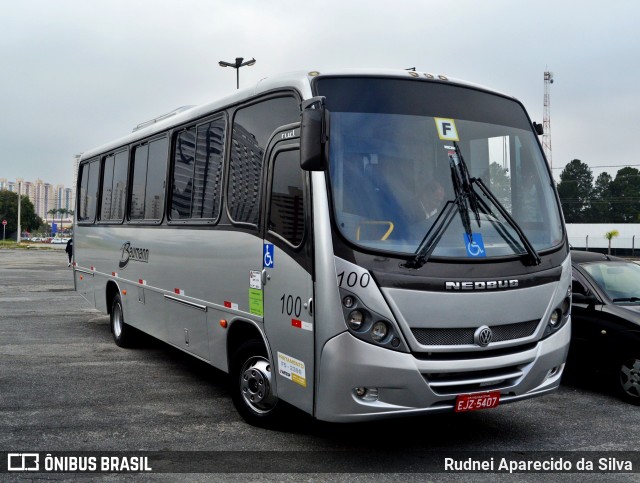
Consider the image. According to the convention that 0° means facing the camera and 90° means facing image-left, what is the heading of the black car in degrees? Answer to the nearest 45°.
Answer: approximately 315°

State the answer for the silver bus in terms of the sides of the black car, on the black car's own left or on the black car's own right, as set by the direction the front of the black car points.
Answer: on the black car's own right

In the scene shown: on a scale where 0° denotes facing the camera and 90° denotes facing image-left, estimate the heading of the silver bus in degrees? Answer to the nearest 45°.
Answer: approximately 315°
